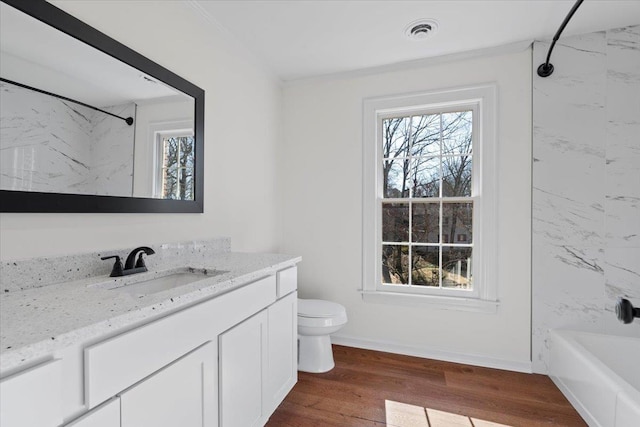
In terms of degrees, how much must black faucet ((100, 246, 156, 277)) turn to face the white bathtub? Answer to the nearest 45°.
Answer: approximately 45° to its left

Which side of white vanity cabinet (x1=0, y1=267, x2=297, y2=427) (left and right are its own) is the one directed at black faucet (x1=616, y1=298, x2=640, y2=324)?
front

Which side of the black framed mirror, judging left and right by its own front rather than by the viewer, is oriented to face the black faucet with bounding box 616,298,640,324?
front

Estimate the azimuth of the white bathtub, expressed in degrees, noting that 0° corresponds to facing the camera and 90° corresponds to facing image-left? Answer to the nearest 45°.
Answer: approximately 45°

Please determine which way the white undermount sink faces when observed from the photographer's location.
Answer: facing the viewer and to the right of the viewer

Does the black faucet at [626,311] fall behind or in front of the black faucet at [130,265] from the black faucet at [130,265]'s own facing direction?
in front

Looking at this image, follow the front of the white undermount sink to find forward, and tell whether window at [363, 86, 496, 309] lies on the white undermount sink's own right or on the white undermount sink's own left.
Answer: on the white undermount sink's own left

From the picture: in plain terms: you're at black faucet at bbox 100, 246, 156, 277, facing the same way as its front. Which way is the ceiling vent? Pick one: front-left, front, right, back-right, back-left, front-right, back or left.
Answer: front-left
